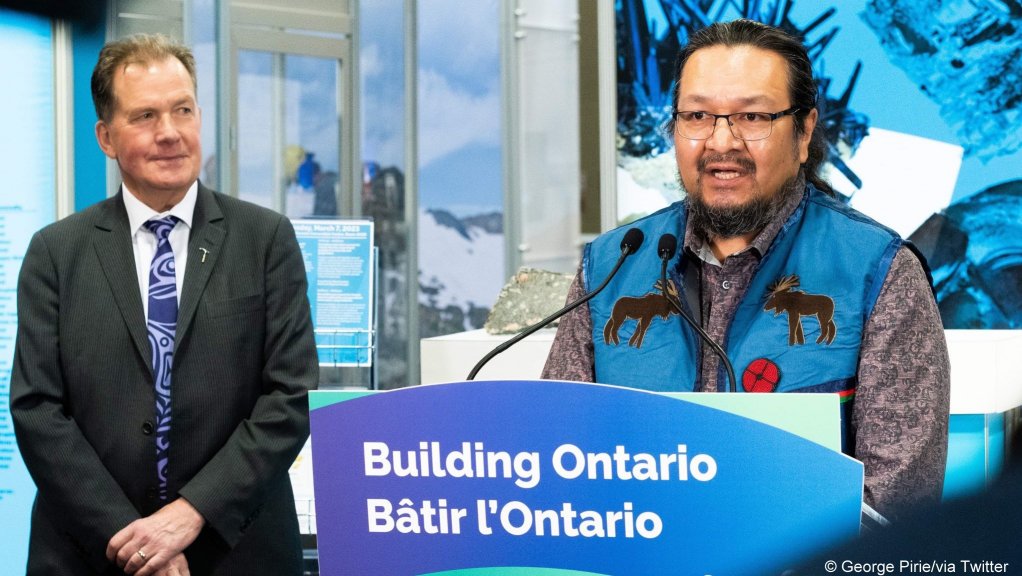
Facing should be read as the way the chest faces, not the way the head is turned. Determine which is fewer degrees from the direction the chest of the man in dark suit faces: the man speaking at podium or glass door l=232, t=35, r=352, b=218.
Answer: the man speaking at podium

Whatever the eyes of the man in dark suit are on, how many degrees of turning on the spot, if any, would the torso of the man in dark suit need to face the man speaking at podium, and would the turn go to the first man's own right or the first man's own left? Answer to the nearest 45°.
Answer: approximately 45° to the first man's own left

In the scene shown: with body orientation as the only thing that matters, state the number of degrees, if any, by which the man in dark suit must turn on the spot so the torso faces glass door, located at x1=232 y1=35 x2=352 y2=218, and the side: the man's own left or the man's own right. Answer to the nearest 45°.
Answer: approximately 180°

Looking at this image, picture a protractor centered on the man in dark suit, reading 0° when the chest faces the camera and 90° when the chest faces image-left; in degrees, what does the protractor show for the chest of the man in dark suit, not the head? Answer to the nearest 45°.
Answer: approximately 0°
